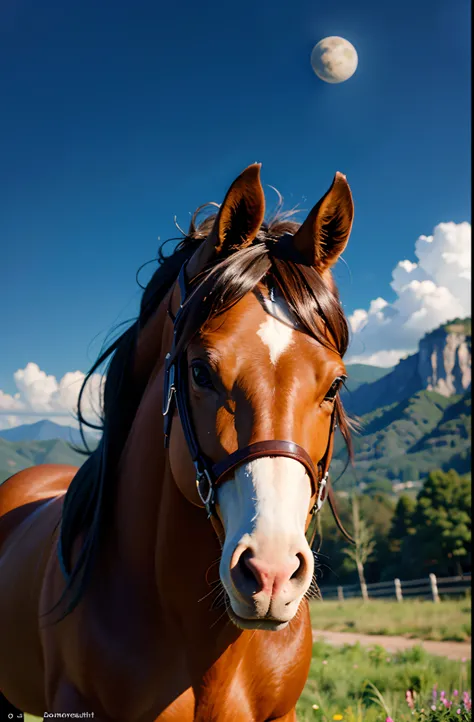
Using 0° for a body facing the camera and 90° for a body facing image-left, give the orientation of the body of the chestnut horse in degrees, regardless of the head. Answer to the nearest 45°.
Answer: approximately 315°

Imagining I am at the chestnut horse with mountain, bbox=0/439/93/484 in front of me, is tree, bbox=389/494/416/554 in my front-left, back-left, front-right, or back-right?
front-right

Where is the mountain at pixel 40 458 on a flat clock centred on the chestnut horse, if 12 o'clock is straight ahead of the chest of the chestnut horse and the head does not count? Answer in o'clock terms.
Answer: The mountain is roughly at 7 o'clock from the chestnut horse.

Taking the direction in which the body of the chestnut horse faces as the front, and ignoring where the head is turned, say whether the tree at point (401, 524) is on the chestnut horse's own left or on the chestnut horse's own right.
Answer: on the chestnut horse's own left

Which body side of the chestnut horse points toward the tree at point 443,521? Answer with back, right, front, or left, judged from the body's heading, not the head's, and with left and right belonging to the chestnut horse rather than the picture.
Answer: left

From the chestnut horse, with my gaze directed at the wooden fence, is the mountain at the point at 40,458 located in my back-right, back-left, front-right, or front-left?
front-left
